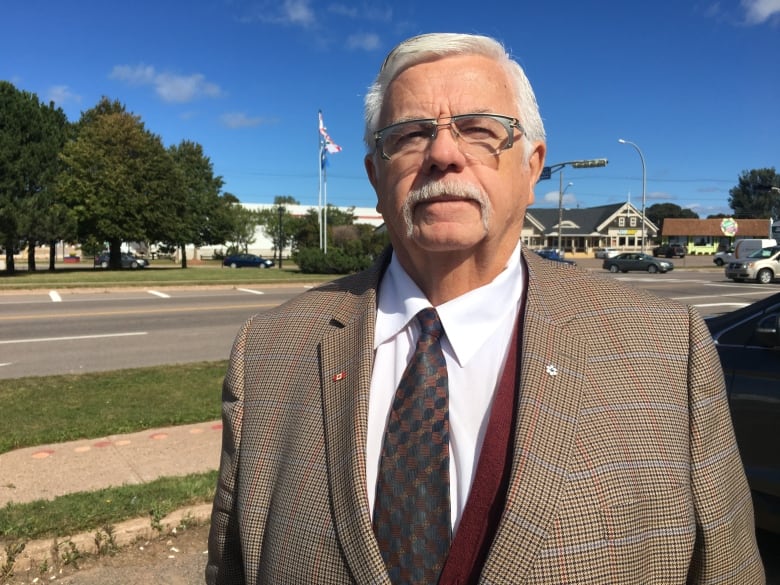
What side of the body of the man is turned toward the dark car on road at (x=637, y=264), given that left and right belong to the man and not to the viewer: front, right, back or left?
back

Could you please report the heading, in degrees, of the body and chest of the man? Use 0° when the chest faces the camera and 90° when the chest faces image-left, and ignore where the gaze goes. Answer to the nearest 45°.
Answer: approximately 0°

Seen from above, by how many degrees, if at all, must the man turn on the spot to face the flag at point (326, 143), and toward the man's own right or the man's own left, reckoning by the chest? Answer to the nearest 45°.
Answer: approximately 180°
